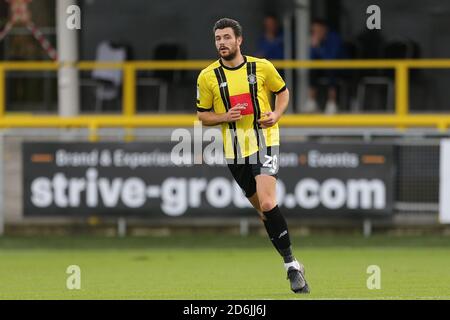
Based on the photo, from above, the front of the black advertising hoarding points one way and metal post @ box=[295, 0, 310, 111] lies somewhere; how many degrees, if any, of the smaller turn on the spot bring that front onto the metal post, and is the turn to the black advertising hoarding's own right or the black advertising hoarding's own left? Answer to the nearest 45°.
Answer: approximately 135° to the black advertising hoarding's own left

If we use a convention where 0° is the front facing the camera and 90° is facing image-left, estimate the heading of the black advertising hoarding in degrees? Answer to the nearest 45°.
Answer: approximately 0°

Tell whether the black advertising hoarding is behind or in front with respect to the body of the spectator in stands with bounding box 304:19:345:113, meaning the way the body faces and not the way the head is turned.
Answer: in front

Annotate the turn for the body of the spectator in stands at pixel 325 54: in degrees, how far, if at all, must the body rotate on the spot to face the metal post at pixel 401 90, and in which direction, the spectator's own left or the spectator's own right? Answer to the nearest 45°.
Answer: approximately 90° to the spectator's own left

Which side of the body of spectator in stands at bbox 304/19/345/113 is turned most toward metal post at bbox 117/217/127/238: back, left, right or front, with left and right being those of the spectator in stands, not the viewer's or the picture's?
front

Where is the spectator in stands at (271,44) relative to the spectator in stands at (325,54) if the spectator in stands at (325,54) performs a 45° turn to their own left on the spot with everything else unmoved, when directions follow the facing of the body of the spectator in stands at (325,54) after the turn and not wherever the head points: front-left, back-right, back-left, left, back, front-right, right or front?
right

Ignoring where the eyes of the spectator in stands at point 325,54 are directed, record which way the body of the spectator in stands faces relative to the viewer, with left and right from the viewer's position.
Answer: facing the viewer and to the left of the viewer

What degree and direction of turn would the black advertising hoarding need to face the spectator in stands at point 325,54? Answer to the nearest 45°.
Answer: approximately 135° to its left

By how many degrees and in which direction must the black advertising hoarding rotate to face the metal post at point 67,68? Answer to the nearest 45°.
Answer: approximately 135° to its right

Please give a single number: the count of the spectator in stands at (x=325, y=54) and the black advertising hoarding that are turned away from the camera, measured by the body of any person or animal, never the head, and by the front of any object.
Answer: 0
